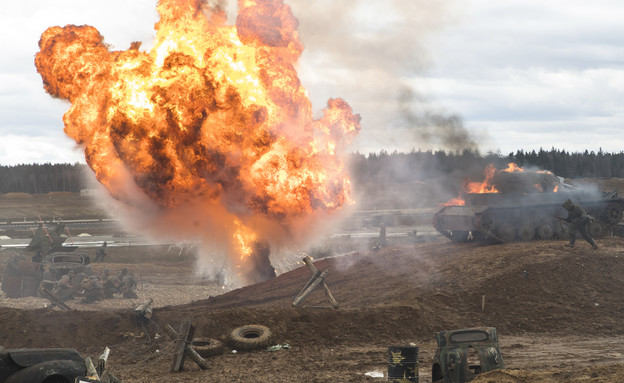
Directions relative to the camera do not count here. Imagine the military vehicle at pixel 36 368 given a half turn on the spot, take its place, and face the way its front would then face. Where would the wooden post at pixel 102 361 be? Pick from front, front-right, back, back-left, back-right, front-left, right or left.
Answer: back-left

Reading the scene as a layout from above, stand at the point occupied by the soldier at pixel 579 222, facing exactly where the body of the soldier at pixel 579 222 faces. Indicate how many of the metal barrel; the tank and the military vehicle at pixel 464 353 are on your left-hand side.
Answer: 2

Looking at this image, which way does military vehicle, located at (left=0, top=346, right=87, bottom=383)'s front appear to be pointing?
to the viewer's right

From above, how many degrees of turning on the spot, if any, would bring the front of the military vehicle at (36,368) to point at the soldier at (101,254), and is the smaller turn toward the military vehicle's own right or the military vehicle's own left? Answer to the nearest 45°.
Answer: approximately 90° to the military vehicle's own left

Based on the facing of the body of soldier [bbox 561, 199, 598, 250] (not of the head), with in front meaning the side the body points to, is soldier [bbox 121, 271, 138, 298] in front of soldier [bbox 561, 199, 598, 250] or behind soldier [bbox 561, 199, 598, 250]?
in front

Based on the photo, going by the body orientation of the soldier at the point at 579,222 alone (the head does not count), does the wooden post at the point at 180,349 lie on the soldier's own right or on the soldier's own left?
on the soldier's own left

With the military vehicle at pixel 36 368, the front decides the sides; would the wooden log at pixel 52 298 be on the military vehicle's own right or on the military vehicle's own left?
on the military vehicle's own left

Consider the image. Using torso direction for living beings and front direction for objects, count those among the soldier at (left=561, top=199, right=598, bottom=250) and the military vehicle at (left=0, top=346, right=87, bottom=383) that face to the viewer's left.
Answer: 1

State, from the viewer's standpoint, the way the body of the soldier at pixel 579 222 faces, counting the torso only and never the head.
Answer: to the viewer's left

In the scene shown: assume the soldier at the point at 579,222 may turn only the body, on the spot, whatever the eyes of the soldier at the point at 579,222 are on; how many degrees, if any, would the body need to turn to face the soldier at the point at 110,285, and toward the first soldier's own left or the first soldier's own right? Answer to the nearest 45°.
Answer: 0° — they already face them

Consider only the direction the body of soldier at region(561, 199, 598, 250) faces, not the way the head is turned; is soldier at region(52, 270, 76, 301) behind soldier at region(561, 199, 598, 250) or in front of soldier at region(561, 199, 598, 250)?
in front

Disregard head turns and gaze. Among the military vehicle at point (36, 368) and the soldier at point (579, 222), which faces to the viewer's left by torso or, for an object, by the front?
the soldier

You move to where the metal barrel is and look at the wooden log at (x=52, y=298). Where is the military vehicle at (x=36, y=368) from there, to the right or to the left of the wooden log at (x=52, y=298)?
left
